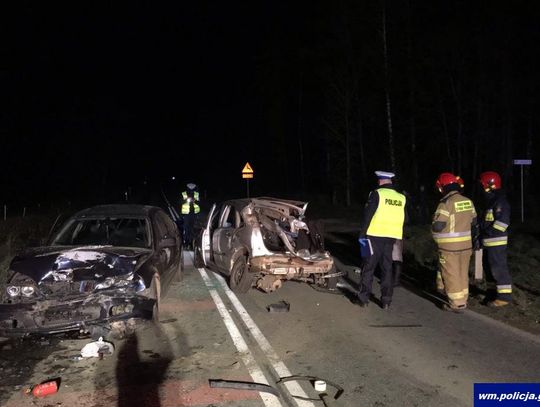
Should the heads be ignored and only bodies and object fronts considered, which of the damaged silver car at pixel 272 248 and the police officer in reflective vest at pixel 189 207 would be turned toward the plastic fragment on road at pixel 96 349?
the police officer in reflective vest

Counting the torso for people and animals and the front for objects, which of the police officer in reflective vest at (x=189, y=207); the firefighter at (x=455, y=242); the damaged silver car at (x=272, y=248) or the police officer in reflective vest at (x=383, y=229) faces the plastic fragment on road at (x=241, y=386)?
the police officer in reflective vest at (x=189, y=207)

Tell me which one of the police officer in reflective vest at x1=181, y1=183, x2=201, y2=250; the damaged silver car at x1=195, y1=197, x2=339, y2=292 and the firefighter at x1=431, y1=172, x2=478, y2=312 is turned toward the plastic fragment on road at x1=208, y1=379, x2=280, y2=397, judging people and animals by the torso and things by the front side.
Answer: the police officer in reflective vest

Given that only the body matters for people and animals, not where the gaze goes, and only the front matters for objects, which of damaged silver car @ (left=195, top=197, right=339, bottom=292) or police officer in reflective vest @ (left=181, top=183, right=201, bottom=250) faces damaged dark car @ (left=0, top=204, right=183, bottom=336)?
the police officer in reflective vest

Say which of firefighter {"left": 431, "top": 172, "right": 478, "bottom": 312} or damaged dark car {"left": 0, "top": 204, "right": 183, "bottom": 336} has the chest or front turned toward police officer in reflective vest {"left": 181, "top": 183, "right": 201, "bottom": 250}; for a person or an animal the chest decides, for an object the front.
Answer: the firefighter

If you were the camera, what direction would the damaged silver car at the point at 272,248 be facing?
facing away from the viewer and to the left of the viewer

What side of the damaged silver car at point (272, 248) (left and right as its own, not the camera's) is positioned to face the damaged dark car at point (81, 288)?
left

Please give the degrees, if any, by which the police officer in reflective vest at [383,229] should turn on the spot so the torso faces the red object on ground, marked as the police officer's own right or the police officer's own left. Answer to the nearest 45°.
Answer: approximately 90° to the police officer's own left

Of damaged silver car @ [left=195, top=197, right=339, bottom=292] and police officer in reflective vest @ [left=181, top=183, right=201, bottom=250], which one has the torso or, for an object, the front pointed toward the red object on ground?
the police officer in reflective vest

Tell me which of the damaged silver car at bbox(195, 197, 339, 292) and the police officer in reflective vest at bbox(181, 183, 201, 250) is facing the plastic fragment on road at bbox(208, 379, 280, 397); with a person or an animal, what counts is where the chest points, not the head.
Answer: the police officer in reflective vest

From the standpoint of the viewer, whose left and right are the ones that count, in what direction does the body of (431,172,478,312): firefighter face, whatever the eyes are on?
facing away from the viewer and to the left of the viewer

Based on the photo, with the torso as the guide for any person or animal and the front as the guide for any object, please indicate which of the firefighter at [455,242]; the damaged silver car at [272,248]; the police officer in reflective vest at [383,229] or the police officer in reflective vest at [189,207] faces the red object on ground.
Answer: the police officer in reflective vest at [189,207]

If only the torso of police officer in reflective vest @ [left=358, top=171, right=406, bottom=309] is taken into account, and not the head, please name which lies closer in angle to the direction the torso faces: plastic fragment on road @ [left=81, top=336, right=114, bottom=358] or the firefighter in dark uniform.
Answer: the plastic fragment on road
